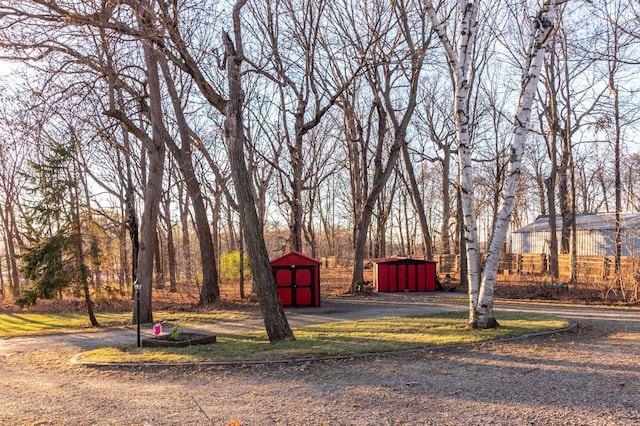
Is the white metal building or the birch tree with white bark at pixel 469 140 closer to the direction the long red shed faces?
the birch tree with white bark

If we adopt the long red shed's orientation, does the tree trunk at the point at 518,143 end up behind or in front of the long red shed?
in front

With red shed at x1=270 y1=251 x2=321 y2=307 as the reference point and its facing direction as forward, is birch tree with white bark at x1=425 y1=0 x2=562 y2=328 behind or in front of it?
in front

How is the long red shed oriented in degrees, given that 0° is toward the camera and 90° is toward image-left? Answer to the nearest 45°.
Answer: approximately 0°

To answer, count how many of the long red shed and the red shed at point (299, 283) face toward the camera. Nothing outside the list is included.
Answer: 2

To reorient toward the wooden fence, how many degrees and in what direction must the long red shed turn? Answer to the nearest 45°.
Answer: approximately 135° to its left

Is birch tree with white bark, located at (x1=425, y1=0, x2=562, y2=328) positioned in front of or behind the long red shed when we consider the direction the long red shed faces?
in front

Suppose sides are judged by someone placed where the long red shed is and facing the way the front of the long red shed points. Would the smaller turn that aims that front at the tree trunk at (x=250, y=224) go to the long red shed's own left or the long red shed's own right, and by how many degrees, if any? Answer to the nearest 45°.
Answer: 0° — it already faces it
